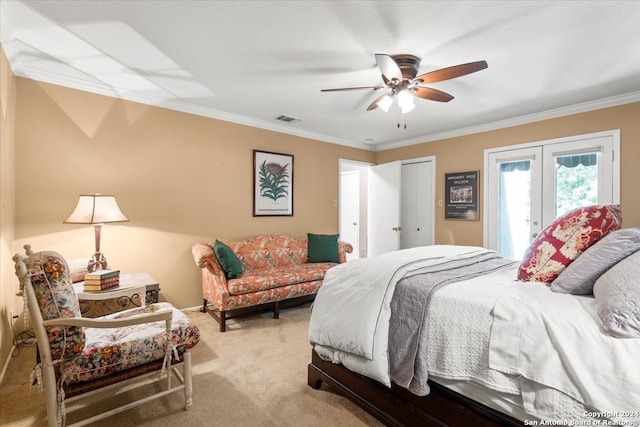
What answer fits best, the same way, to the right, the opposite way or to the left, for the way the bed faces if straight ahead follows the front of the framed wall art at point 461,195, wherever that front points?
to the right

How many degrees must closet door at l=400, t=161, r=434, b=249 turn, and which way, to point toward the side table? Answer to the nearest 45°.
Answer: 0° — it already faces it

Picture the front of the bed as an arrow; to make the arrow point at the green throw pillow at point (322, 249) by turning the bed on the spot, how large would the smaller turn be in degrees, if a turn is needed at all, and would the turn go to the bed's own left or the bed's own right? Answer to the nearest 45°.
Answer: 0° — it already faces it

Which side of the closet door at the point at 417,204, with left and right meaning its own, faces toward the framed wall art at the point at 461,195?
left

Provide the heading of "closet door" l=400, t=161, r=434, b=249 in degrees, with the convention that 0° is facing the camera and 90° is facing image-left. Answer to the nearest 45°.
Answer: approximately 45°

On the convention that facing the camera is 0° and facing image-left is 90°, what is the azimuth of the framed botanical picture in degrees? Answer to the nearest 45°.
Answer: approximately 315°

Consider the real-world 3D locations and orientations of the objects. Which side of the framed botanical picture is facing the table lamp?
right

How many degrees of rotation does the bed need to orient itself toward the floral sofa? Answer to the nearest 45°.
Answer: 0° — it already faces it
